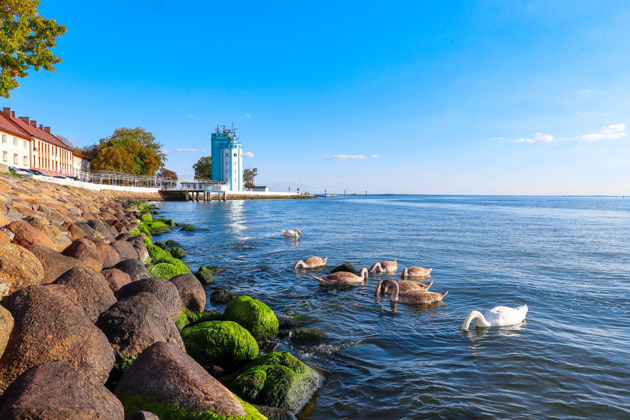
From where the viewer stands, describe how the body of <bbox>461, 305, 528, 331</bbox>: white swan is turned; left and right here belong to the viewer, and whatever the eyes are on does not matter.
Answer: facing to the left of the viewer

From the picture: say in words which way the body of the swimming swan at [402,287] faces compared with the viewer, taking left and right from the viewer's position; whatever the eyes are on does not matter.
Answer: facing to the left of the viewer

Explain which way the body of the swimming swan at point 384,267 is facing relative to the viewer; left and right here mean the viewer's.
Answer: facing to the left of the viewer

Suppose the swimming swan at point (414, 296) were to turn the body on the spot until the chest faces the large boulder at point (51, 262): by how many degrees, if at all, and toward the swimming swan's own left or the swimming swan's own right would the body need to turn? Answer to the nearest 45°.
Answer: approximately 45° to the swimming swan's own left

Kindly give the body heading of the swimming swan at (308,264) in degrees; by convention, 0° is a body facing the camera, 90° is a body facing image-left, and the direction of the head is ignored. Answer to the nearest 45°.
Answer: approximately 90°

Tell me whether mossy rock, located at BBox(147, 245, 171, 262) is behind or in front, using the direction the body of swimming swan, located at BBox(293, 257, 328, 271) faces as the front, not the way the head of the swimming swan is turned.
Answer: in front

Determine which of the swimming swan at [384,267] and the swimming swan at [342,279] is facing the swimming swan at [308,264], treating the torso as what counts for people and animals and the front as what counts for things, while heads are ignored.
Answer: the swimming swan at [384,267]
